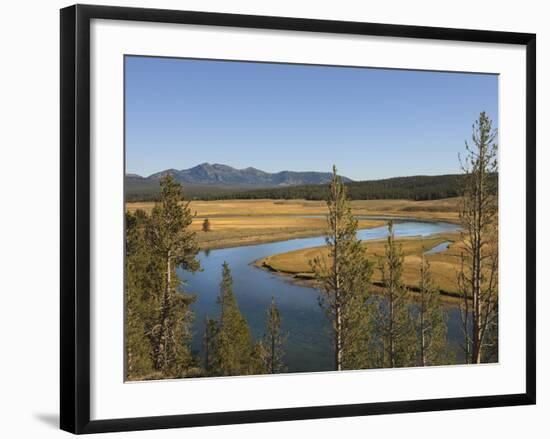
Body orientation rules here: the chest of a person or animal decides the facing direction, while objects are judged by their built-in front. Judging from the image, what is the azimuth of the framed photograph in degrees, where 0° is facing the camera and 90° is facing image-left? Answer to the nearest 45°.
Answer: approximately 315°
